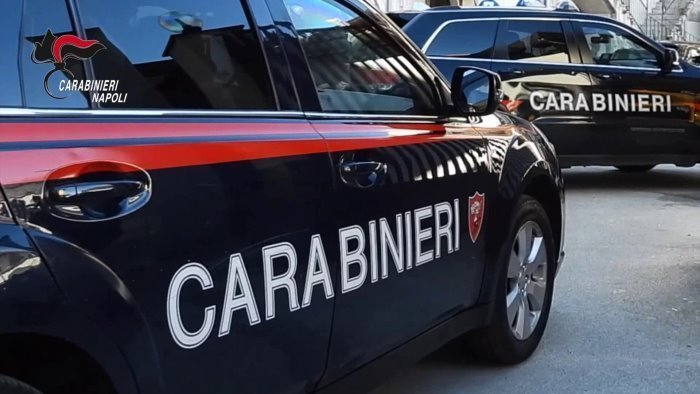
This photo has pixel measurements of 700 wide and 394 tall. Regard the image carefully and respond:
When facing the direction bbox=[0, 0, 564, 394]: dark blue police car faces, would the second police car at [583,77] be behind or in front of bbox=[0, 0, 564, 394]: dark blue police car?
in front

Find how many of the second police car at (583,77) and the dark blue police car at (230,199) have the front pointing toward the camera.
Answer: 0

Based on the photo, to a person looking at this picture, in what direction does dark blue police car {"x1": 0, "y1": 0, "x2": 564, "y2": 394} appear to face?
facing away from the viewer and to the right of the viewer

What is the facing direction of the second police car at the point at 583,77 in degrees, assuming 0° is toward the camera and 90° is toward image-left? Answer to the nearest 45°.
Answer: approximately 270°
